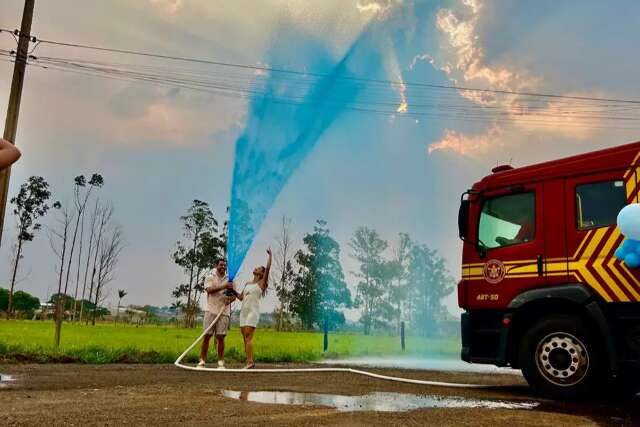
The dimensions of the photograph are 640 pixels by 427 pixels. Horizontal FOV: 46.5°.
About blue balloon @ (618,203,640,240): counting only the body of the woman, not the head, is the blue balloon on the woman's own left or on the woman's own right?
on the woman's own left

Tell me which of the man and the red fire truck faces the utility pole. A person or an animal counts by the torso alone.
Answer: the red fire truck

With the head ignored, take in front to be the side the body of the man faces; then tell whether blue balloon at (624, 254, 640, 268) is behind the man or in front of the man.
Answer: in front

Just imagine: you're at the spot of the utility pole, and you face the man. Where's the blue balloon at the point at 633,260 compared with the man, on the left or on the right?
right

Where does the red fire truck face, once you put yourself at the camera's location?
facing to the left of the viewer

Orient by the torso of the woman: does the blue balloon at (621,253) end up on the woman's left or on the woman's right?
on the woman's left

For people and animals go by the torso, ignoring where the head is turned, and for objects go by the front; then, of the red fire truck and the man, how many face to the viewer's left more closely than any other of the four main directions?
1

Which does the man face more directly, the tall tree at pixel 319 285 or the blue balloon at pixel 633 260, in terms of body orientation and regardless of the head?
the blue balloon

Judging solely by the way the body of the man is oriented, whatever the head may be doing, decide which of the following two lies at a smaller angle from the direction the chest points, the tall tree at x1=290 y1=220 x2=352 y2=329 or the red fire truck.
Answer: the red fire truck

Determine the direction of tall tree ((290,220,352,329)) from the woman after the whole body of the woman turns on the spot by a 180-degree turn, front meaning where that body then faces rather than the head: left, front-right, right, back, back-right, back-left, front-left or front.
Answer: front-left

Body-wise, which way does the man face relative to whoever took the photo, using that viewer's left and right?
facing the viewer and to the right of the viewer

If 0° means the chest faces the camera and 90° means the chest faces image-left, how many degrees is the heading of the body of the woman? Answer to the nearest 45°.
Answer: approximately 45°

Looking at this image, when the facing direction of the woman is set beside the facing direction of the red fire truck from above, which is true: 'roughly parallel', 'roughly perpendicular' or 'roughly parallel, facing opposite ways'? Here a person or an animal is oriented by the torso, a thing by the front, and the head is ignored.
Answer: roughly perpendicular

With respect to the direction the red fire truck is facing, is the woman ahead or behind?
ahead
